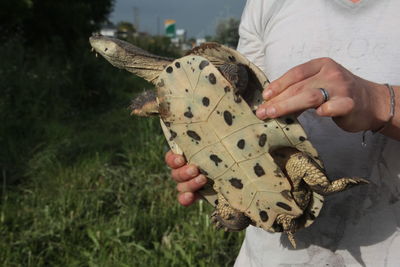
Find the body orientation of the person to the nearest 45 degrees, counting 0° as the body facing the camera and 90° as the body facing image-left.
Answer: approximately 0°
